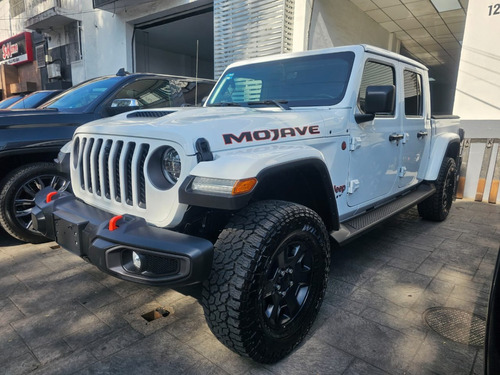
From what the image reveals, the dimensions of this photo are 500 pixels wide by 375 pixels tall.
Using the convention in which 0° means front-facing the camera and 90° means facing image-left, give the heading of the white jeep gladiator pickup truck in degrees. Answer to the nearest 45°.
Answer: approximately 45°

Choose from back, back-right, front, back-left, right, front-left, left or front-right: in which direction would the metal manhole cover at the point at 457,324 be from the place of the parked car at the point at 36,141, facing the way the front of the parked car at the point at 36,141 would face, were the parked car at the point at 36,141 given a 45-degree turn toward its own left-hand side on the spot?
front-left

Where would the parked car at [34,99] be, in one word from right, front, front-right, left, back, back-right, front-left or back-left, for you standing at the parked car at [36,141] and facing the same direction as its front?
back-right

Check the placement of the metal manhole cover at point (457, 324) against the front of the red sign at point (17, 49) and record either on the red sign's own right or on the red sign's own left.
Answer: on the red sign's own left

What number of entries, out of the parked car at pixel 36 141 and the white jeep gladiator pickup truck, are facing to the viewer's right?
0

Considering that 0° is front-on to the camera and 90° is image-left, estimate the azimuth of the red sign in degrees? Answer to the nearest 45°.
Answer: approximately 45°

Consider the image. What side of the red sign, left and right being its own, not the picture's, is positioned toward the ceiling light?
left

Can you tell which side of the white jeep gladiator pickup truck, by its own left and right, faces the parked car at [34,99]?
right

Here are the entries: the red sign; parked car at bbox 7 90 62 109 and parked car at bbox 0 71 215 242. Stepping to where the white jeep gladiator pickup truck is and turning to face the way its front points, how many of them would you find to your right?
3

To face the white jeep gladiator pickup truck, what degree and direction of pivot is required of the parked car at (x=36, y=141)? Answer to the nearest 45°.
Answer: approximately 90° to its left
